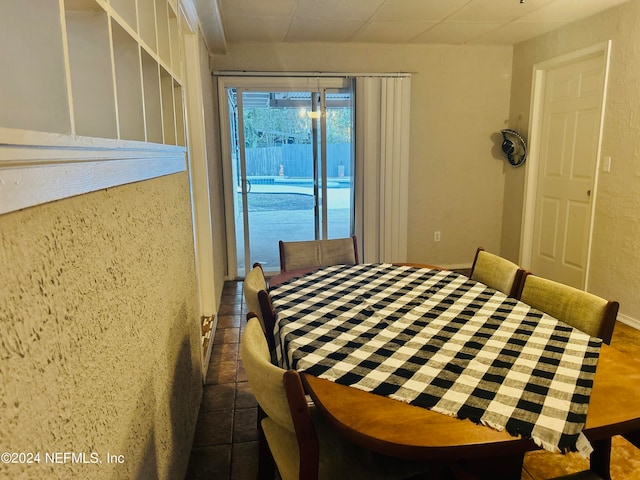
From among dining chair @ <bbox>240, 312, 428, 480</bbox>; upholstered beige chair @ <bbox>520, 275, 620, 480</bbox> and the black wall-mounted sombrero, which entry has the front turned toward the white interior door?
the dining chair

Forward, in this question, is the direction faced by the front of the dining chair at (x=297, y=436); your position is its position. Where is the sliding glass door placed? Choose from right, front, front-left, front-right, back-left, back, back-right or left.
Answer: front-left

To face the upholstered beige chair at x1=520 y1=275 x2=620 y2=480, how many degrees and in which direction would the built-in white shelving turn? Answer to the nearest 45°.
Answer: approximately 45° to its left

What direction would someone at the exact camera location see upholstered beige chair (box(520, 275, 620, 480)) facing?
facing the viewer and to the left of the viewer

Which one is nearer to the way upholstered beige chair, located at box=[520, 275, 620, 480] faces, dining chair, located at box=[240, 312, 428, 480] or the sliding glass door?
the dining chair

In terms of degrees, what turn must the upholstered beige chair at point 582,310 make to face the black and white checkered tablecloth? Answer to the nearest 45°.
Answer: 0° — it already faces it

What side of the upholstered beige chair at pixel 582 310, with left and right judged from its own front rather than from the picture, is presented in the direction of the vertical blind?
right

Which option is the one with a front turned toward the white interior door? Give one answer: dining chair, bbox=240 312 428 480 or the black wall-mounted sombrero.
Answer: the dining chair

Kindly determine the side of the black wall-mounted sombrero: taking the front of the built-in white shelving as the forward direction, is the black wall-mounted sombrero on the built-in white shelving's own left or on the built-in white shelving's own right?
on the built-in white shelving's own left

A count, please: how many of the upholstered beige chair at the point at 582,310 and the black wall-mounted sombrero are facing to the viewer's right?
0

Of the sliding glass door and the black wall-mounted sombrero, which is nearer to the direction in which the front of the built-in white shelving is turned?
the black wall-mounted sombrero

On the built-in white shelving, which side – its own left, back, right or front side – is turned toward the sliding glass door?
left

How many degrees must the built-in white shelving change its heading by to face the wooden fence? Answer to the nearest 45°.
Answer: approximately 90° to its left

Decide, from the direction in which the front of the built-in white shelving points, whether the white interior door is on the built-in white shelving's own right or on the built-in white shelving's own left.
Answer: on the built-in white shelving's own left

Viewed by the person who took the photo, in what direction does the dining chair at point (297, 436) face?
facing away from the viewer and to the right of the viewer

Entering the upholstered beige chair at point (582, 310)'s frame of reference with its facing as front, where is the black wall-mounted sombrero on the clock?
The black wall-mounted sombrero is roughly at 4 o'clock from the upholstered beige chair.

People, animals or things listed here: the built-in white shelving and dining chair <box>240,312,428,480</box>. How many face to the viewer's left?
0

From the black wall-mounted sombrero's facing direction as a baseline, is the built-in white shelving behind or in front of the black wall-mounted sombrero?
in front

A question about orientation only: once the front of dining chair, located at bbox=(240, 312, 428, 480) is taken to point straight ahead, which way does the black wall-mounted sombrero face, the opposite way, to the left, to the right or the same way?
the opposite way

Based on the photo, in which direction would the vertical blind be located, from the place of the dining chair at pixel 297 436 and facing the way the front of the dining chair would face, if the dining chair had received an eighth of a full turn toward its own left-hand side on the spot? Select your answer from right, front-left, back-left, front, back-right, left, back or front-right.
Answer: front
